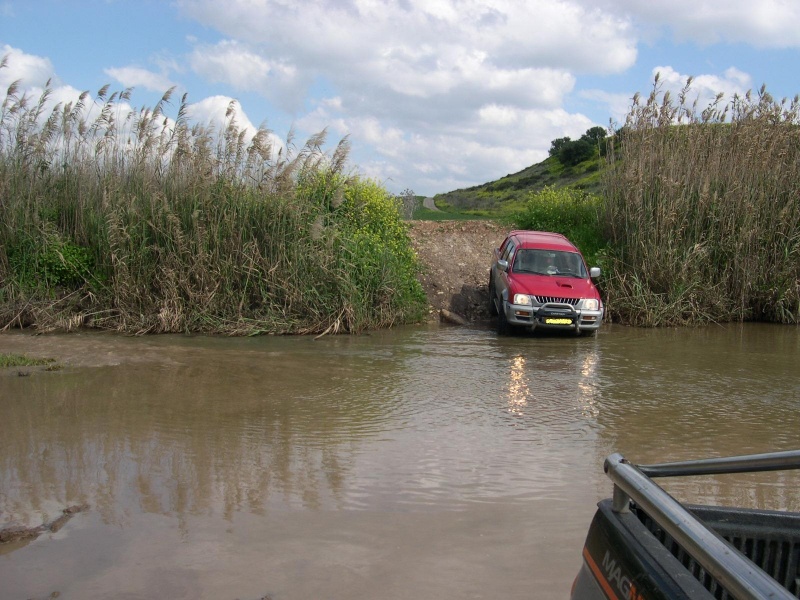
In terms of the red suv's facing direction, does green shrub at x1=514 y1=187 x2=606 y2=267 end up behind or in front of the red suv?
behind

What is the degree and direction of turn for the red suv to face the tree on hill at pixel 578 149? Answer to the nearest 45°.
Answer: approximately 180°

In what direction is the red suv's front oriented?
toward the camera
